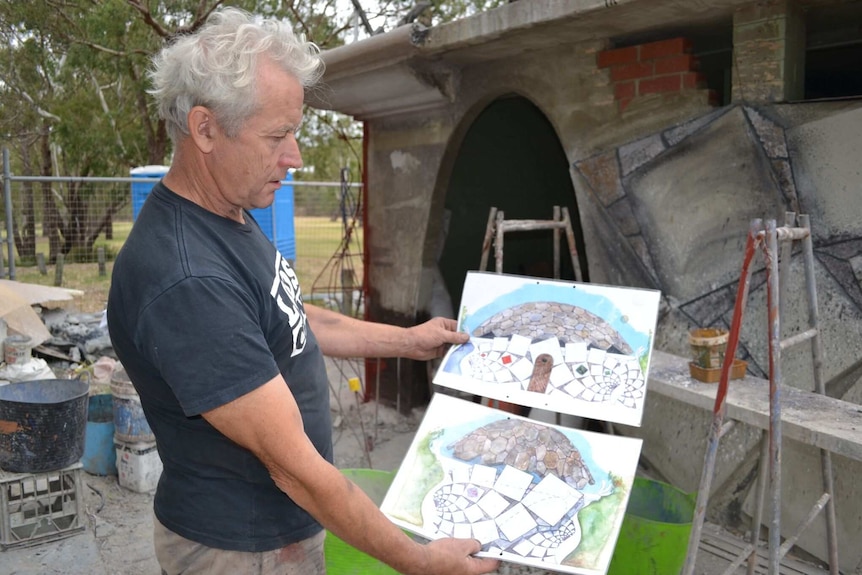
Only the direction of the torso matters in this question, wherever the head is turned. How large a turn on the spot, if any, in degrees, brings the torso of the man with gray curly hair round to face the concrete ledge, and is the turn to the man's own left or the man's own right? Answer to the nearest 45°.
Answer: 0° — they already face it

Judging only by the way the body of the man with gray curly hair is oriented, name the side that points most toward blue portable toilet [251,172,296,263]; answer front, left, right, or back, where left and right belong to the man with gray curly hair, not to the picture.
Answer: left

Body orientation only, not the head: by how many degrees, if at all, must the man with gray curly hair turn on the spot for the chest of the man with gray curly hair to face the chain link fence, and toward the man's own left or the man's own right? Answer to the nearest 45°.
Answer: approximately 90° to the man's own left

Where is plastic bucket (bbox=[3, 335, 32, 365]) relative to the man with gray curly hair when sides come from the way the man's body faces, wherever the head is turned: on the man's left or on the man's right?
on the man's left

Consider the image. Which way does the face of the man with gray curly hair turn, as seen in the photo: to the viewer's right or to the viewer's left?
to the viewer's right

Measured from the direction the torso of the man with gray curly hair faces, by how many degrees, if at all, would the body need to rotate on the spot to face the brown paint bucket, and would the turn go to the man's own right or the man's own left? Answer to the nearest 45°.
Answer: approximately 45° to the man's own left

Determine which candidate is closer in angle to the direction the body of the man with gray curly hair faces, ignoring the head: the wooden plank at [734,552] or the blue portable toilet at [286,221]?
the wooden plank

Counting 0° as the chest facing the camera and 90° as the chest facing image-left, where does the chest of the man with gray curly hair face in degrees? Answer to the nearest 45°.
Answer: approximately 270°
